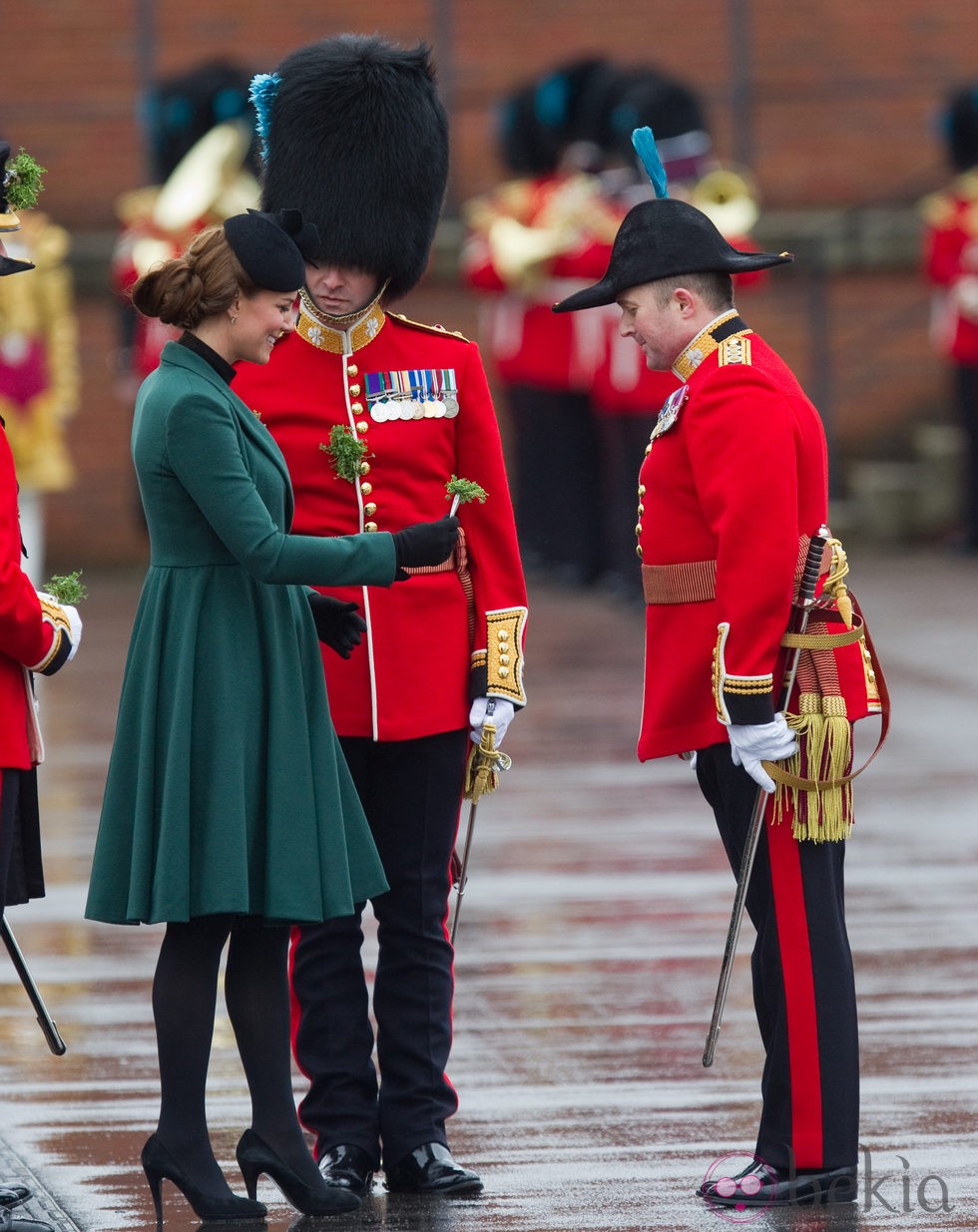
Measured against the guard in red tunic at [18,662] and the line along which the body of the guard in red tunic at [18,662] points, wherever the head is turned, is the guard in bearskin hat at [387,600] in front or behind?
in front

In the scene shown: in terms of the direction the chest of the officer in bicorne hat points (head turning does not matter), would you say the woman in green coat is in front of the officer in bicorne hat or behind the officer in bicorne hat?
in front

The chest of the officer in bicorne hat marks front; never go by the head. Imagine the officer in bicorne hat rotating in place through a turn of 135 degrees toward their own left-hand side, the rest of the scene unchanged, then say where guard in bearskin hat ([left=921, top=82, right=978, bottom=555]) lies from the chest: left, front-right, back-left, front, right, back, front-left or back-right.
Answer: back-left

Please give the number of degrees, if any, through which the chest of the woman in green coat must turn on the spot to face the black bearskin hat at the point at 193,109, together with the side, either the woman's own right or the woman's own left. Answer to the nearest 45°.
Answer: approximately 90° to the woman's own left

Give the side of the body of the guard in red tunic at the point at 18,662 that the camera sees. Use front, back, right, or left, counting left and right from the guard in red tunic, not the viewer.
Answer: right

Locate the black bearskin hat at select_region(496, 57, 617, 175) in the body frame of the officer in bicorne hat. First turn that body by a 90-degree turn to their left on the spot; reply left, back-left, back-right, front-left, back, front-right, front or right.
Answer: back

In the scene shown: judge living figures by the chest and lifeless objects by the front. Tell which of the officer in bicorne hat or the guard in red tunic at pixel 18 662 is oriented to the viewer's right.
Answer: the guard in red tunic

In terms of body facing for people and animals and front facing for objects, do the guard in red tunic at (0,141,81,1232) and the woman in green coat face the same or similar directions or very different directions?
same or similar directions

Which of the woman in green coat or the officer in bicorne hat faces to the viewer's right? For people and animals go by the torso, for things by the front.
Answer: the woman in green coat

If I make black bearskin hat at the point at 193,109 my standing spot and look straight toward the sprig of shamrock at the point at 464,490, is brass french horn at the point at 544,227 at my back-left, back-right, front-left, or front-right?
front-left

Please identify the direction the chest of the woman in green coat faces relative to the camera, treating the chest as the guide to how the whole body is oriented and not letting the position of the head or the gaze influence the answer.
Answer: to the viewer's right

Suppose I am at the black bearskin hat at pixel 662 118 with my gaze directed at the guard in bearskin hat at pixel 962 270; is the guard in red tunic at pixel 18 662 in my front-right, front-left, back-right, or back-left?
back-right

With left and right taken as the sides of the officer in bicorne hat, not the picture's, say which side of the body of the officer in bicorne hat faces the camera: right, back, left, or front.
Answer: left

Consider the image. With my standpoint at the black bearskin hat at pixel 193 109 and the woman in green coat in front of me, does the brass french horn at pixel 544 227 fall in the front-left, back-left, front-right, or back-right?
front-left

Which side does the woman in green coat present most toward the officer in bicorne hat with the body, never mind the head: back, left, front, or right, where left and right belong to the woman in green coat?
front

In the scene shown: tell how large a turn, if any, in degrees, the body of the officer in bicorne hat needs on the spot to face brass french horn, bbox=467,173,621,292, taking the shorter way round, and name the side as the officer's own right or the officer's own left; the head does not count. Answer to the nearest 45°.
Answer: approximately 90° to the officer's own right

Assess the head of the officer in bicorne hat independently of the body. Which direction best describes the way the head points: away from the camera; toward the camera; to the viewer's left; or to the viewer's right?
to the viewer's left

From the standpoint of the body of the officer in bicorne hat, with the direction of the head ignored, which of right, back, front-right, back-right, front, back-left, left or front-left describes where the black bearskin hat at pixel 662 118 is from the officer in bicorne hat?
right
